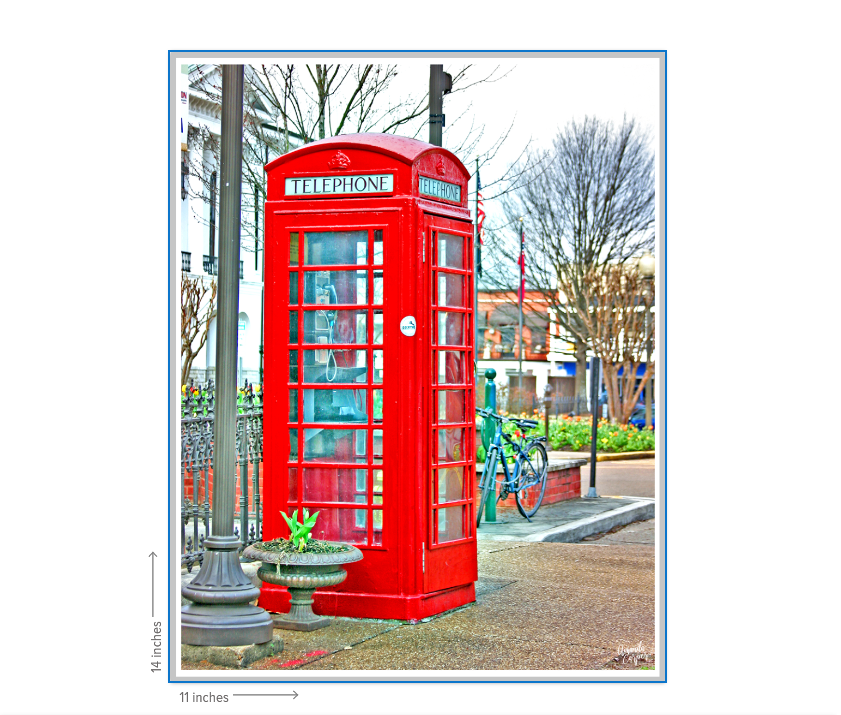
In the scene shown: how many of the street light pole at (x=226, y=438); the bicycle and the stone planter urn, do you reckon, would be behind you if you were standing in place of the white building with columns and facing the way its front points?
0

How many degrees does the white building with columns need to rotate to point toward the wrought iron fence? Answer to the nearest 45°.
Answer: approximately 45° to its right

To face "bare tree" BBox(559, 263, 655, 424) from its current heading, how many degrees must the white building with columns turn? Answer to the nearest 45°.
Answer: approximately 90° to its left

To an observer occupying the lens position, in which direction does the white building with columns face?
facing the viewer and to the right of the viewer

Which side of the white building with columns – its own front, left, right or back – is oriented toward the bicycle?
front

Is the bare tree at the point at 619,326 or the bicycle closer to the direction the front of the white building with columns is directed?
the bicycle

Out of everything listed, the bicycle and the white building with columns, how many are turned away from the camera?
0

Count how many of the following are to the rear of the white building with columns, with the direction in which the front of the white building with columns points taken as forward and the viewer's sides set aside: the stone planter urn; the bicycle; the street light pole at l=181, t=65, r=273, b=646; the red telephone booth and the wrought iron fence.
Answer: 0
